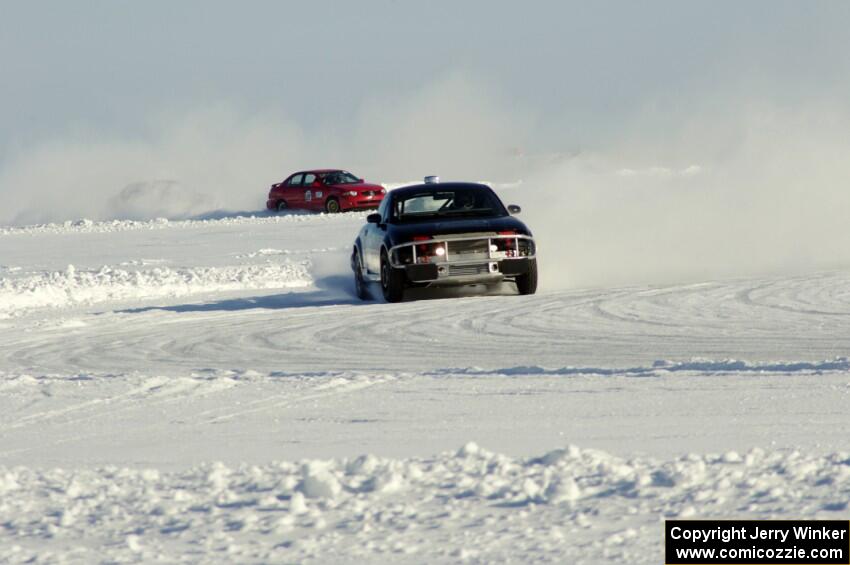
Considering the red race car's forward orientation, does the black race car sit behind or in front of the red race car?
in front

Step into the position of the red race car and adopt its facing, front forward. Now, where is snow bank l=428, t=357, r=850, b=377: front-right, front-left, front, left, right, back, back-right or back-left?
front-right

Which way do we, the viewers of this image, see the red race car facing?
facing the viewer and to the right of the viewer

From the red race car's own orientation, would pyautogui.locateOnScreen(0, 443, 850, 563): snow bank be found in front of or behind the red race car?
in front
